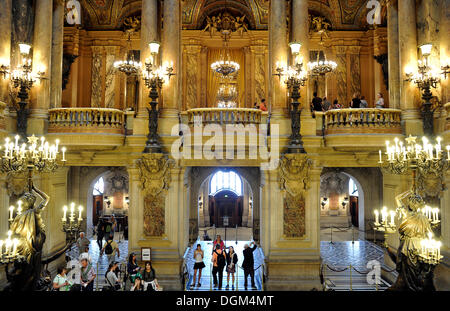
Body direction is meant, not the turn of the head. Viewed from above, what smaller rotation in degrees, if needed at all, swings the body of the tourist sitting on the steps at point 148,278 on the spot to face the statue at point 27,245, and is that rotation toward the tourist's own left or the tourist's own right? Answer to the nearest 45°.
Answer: approximately 45° to the tourist's own right

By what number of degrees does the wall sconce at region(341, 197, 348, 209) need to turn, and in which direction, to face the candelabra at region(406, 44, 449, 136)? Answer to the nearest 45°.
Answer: approximately 45° to its left

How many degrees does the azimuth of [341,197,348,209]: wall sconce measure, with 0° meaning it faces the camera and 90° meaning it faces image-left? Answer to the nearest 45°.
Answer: approximately 45°

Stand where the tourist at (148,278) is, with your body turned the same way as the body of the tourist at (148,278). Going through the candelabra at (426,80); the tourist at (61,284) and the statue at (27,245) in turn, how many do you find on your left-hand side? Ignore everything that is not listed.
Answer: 1

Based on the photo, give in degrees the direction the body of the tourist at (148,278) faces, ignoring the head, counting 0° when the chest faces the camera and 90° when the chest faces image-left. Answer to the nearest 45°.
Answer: approximately 0°
